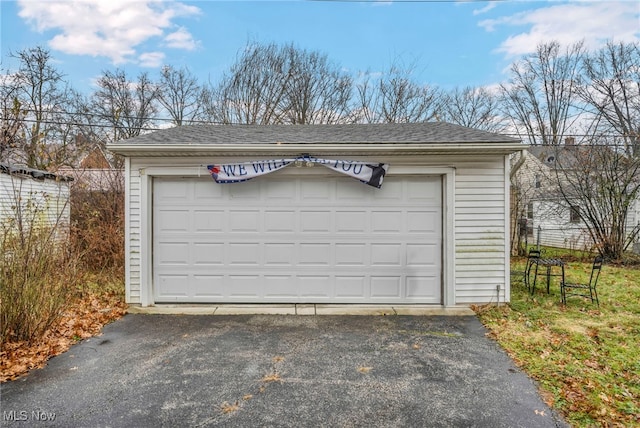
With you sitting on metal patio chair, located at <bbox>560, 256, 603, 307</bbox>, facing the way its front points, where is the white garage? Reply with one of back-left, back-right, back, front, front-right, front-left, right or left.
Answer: front-left

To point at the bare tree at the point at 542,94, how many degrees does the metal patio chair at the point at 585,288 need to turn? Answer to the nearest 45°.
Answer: approximately 90° to its right

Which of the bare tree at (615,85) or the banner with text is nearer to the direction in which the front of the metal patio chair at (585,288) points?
the banner with text

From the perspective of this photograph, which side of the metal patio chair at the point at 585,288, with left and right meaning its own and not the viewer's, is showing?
left

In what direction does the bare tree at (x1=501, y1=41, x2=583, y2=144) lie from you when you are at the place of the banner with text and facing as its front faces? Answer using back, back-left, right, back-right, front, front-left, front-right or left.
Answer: back-left

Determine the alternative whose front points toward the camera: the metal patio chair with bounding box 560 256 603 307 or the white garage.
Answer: the white garage

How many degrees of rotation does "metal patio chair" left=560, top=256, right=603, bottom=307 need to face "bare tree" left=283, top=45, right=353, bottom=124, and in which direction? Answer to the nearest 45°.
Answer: approximately 45° to its right

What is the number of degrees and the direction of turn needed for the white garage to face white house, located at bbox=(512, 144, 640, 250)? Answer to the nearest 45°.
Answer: approximately 135° to its left

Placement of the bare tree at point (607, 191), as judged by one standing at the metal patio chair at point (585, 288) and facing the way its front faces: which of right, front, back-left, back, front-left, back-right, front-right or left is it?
right

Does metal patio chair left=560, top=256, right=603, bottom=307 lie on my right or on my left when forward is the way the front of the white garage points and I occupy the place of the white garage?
on my left

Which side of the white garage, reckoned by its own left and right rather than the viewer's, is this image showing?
front

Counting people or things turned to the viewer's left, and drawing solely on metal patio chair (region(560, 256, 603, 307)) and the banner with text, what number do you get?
1

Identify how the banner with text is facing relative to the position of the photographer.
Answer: facing the viewer

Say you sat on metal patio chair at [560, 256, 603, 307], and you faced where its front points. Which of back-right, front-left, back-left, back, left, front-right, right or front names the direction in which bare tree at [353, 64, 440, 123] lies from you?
front-right
